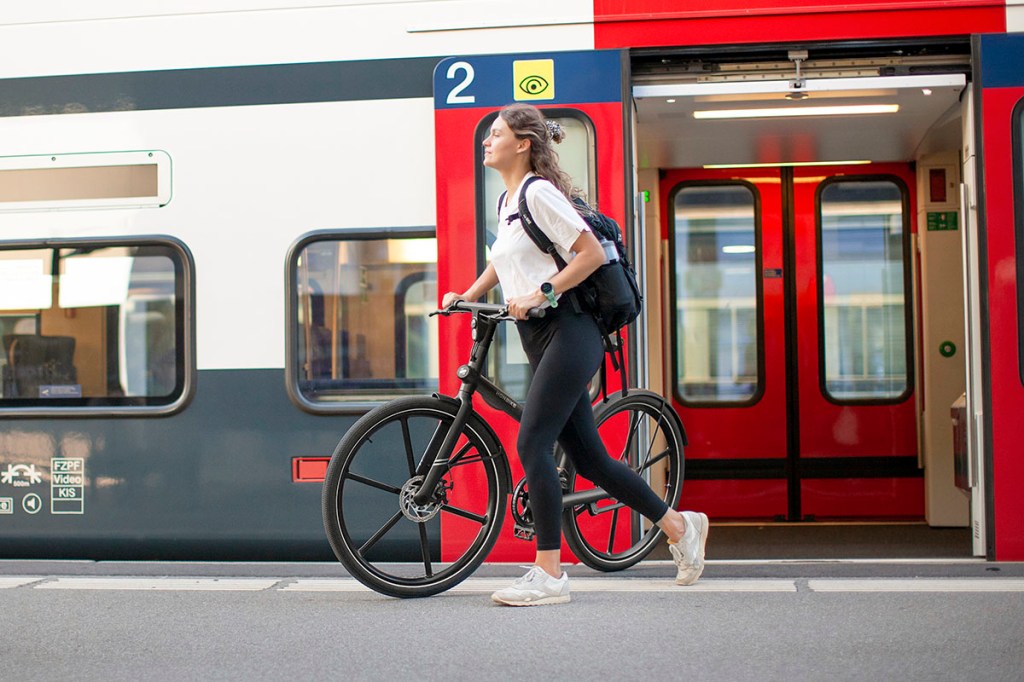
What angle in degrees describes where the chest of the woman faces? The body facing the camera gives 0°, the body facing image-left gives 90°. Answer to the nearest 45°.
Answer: approximately 90°
